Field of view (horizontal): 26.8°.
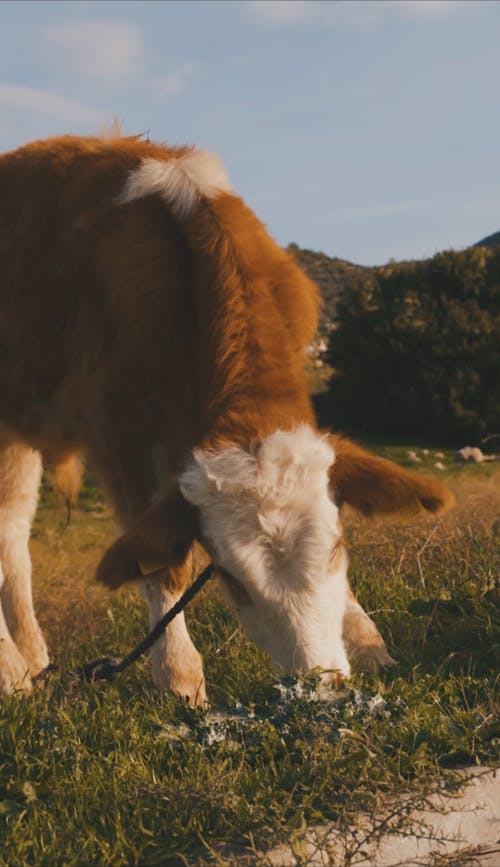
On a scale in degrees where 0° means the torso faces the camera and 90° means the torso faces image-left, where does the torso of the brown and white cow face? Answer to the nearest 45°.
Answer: approximately 315°

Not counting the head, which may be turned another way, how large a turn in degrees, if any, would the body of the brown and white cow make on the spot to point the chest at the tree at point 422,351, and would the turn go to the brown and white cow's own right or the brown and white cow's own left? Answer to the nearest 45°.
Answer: approximately 135° to the brown and white cow's own left
